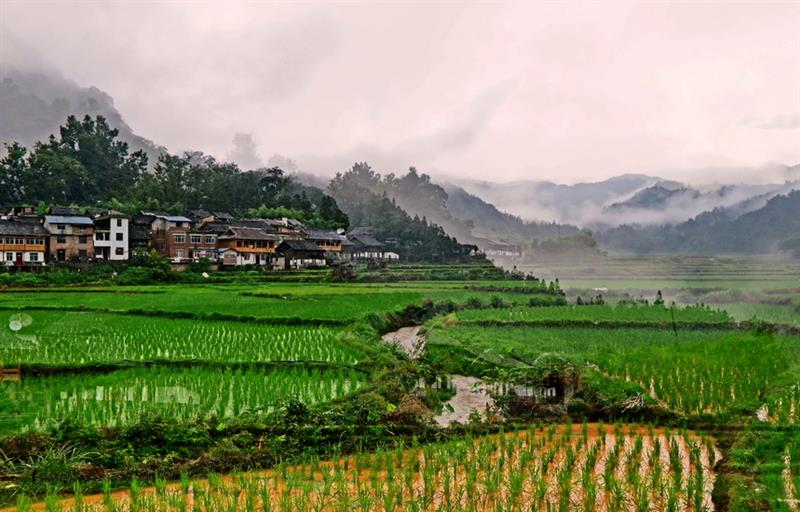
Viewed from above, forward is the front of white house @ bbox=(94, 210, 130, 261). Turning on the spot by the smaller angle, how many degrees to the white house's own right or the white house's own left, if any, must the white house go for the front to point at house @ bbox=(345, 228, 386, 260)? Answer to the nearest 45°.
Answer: approximately 90° to the white house's own left

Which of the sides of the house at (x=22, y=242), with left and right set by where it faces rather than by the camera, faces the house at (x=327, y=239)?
left

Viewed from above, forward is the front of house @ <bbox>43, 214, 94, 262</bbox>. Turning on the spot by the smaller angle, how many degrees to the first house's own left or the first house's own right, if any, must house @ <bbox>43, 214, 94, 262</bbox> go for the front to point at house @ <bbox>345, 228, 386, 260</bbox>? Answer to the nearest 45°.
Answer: approximately 90° to the first house's own left

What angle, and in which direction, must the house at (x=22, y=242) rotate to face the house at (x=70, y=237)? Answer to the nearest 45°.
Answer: approximately 135° to its left

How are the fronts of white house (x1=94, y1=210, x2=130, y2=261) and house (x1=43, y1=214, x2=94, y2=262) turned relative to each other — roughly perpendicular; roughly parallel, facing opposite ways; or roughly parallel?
roughly parallel

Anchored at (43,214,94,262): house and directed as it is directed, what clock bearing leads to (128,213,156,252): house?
(128,213,156,252): house is roughly at 8 o'clock from (43,214,94,262): house.

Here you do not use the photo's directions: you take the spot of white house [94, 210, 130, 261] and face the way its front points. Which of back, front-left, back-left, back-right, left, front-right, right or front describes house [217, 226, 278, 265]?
left

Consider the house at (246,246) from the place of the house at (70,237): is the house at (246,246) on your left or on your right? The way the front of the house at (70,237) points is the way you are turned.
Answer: on your left

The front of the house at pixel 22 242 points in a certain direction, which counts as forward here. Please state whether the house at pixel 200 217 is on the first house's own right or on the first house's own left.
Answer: on the first house's own left

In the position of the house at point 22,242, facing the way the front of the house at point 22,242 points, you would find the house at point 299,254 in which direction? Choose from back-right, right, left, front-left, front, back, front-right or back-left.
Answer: left

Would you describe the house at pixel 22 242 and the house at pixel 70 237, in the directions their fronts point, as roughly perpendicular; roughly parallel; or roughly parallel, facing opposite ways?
roughly parallel

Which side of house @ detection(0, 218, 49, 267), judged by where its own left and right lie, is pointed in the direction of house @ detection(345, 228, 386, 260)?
left

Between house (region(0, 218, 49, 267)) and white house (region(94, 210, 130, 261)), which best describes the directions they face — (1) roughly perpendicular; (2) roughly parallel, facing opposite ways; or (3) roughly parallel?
roughly parallel

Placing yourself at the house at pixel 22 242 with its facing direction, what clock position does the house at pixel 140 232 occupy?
the house at pixel 140 232 is roughly at 8 o'clock from the house at pixel 22 242.

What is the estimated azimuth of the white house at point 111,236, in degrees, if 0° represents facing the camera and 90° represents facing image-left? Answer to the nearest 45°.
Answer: approximately 0°

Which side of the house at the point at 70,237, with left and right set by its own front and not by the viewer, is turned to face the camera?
front
